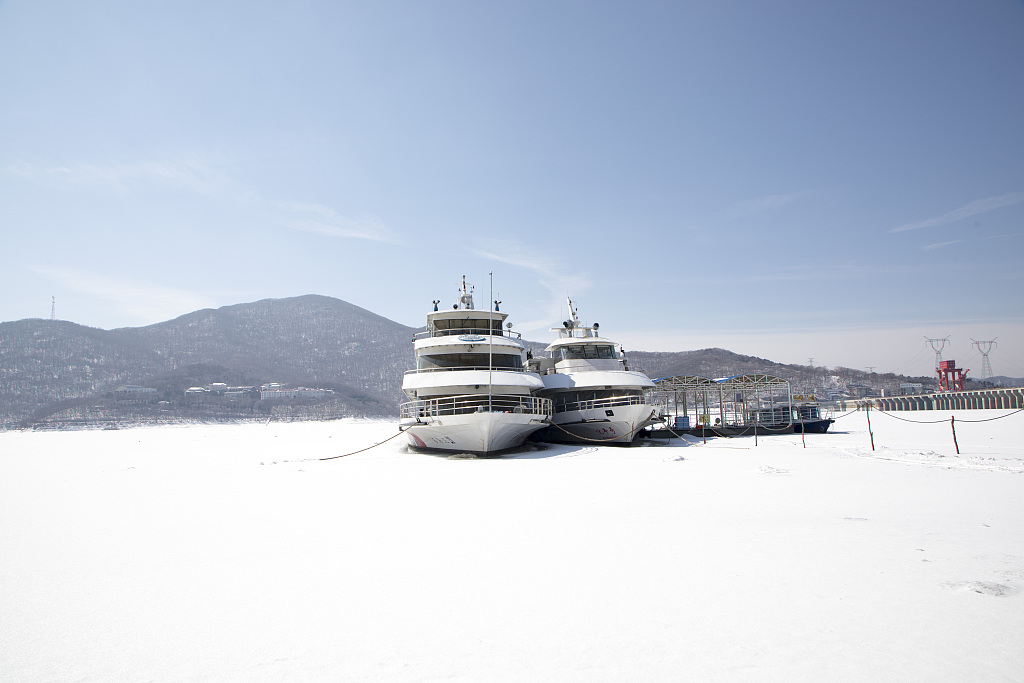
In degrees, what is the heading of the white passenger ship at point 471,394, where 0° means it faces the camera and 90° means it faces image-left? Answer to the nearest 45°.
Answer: approximately 0°

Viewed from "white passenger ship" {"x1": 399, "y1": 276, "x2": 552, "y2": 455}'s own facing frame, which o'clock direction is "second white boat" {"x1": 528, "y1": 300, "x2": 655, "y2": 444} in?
The second white boat is roughly at 8 o'clock from the white passenger ship.
